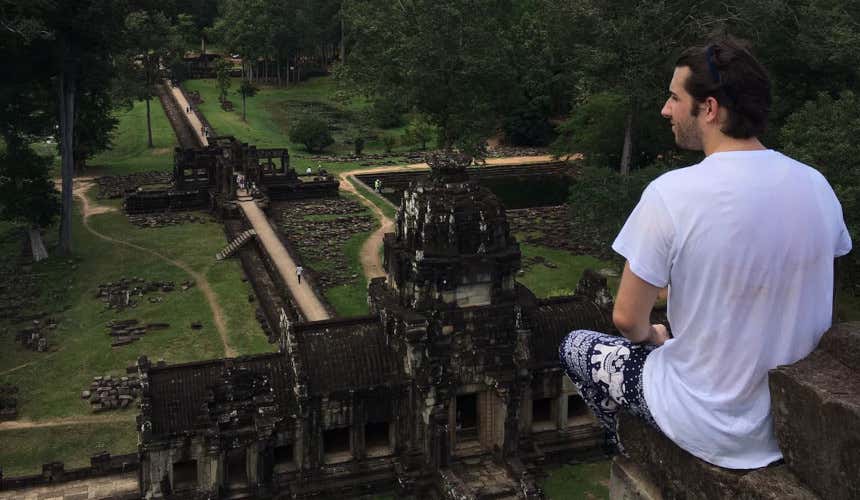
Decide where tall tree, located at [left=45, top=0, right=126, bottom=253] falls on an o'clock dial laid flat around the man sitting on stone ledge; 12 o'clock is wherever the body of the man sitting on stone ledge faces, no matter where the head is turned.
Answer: The tall tree is roughly at 12 o'clock from the man sitting on stone ledge.

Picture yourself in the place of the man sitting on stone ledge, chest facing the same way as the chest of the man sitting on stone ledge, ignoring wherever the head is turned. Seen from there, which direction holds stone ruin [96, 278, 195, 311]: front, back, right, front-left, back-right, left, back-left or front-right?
front

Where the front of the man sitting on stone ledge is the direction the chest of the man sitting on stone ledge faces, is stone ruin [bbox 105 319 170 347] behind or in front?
in front

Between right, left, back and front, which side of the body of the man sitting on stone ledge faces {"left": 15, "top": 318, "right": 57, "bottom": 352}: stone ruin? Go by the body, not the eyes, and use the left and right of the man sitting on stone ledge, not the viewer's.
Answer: front

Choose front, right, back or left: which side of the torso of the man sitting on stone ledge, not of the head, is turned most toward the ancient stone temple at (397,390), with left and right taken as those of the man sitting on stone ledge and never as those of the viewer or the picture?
front

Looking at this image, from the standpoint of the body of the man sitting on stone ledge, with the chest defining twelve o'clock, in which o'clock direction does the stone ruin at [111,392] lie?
The stone ruin is roughly at 12 o'clock from the man sitting on stone ledge.

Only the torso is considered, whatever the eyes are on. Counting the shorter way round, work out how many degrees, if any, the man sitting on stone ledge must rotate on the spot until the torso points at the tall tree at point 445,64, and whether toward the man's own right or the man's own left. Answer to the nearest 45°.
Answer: approximately 45° to the man's own right

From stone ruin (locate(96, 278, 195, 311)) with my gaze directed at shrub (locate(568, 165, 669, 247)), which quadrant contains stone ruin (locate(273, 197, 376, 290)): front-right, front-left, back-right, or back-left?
front-left

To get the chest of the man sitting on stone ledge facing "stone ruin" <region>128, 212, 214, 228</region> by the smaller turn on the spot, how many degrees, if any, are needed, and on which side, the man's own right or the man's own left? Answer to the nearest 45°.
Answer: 0° — they already face it

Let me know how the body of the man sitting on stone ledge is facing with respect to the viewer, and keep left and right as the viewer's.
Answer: facing away from the viewer and to the left of the viewer

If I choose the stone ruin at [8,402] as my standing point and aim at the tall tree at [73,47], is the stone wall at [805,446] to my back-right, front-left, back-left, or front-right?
back-right

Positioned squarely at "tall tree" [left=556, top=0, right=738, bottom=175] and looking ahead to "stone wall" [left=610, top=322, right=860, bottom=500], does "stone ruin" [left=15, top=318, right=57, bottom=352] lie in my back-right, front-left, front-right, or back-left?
front-right
